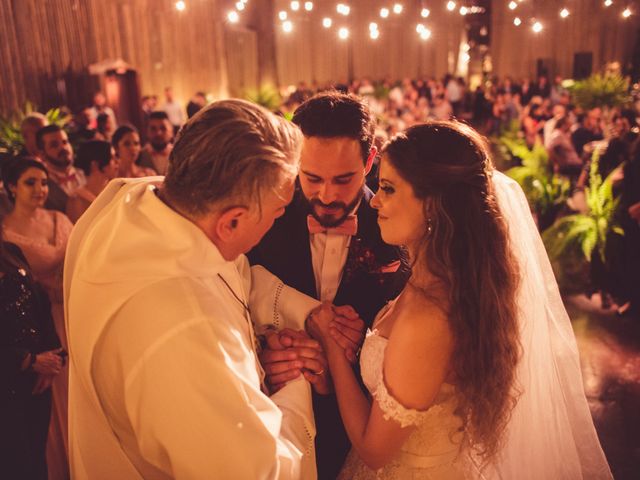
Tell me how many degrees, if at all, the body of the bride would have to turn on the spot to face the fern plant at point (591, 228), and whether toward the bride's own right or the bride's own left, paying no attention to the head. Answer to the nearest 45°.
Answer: approximately 90° to the bride's own right

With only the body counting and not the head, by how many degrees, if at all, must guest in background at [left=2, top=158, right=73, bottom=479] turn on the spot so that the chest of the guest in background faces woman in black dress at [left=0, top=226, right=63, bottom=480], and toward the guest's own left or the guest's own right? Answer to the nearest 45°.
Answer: approximately 45° to the guest's own right

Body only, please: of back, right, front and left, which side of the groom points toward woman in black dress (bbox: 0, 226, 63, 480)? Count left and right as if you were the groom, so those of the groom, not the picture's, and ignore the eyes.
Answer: right

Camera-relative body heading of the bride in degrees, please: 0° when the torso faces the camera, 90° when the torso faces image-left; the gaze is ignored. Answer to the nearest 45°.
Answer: approximately 90°

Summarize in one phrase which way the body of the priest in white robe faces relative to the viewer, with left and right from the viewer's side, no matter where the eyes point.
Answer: facing away from the viewer and to the right of the viewer

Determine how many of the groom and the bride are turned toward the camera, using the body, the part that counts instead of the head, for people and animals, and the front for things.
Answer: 1

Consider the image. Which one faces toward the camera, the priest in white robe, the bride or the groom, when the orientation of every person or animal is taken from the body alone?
the groom

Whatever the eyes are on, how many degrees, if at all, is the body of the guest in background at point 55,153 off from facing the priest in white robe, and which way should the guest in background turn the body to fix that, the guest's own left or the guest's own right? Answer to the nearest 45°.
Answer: approximately 45° to the guest's own right

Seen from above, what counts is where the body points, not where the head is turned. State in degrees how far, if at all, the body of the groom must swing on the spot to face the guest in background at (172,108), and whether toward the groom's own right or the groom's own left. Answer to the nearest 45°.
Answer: approximately 180°

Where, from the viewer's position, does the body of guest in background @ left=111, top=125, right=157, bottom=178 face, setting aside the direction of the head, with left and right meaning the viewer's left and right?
facing the viewer and to the right of the viewer

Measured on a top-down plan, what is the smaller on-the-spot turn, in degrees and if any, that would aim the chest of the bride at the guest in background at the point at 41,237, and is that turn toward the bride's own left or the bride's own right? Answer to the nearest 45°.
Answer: approximately 45° to the bride's own right
